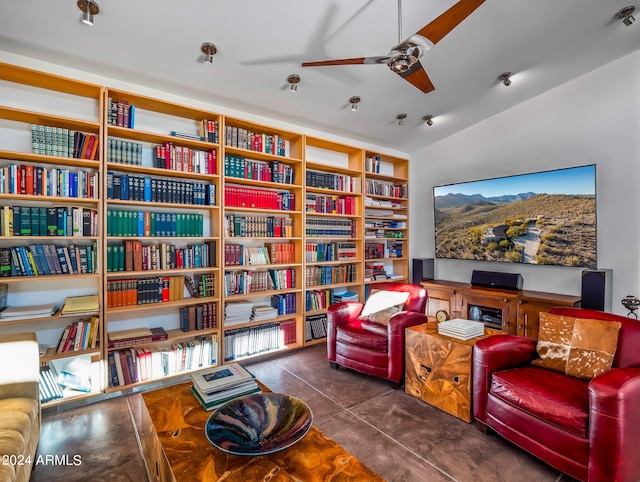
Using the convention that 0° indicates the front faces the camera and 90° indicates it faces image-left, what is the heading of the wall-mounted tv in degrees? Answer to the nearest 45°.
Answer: approximately 45°

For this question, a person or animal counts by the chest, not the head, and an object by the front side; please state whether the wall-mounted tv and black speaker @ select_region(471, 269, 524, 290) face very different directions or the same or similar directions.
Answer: same or similar directions

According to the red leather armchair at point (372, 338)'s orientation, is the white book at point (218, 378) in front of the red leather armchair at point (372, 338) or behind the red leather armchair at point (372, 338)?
in front

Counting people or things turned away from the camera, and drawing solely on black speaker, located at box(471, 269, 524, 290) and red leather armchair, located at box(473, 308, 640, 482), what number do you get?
0

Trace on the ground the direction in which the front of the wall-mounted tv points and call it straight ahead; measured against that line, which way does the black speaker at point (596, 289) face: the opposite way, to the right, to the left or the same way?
the same way

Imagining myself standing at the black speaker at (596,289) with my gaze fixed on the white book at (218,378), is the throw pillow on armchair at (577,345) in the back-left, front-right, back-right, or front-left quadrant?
front-left

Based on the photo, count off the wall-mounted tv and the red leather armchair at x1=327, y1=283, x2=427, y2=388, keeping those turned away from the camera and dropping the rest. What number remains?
0

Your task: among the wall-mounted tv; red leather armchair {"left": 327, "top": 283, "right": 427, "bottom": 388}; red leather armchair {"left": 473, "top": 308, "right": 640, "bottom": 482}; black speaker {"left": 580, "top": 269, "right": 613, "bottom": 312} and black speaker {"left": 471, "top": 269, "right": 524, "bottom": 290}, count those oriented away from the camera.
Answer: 0

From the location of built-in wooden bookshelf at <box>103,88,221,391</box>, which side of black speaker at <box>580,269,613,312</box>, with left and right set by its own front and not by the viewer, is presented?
front

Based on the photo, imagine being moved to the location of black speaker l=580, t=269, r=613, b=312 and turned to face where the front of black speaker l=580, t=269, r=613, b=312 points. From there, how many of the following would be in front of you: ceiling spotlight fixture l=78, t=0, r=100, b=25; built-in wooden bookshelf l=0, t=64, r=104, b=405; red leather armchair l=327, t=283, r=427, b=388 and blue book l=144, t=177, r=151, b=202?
4

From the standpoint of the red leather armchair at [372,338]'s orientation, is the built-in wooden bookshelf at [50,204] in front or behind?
in front

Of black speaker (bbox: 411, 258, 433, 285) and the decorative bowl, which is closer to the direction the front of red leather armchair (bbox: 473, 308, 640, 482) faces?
the decorative bowl

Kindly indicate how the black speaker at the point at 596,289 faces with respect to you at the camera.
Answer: facing the viewer and to the left of the viewer

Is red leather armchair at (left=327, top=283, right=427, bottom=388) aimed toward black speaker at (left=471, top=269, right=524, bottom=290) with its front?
no

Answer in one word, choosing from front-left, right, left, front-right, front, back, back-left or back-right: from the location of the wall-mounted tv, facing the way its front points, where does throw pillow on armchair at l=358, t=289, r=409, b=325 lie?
front

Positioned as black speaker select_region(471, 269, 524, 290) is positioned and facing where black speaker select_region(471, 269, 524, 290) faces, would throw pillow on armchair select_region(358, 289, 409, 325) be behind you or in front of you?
in front

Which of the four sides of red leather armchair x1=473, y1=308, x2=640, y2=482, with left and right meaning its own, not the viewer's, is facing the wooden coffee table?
front
